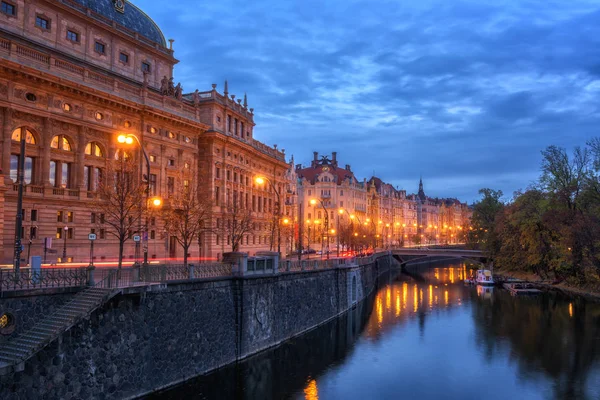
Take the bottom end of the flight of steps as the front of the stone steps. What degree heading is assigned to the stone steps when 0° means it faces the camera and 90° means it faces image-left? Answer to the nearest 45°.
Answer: approximately 45°

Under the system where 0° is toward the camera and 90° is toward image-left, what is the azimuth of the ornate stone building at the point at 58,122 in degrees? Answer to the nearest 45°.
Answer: approximately 315°
